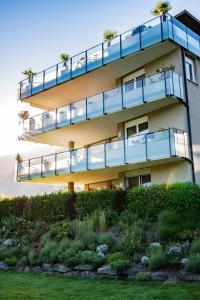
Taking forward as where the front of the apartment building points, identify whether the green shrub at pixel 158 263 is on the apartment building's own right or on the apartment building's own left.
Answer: on the apartment building's own left

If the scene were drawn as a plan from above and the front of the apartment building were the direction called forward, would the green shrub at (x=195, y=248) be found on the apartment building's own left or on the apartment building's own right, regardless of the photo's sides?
on the apartment building's own left

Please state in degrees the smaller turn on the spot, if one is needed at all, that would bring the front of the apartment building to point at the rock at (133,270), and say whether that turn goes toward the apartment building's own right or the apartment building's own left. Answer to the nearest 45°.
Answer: approximately 45° to the apartment building's own left

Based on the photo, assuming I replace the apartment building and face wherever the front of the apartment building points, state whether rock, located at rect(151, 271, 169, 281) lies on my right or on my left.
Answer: on my left

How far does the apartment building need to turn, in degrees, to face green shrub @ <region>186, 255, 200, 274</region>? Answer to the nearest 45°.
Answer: approximately 45° to its left

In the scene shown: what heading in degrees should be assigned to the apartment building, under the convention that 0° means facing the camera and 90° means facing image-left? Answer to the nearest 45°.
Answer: approximately 45°
